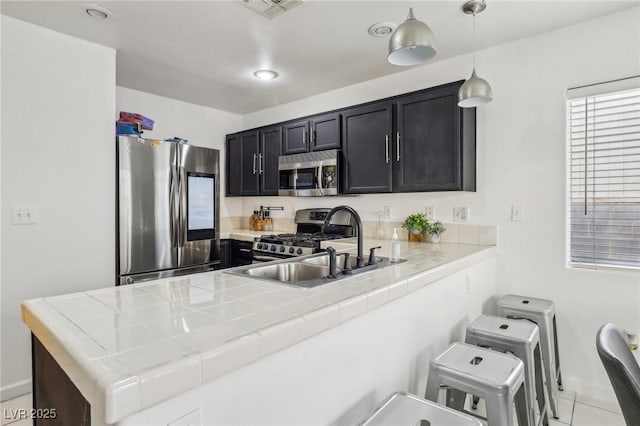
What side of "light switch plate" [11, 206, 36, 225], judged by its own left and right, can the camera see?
front

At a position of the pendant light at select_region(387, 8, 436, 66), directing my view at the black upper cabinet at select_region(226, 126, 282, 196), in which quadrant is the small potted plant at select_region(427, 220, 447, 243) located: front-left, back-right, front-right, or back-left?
front-right

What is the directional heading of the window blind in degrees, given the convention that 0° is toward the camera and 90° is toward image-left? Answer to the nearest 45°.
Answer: approximately 45°

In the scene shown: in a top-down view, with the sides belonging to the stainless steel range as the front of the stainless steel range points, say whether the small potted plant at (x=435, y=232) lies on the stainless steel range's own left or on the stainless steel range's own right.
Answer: on the stainless steel range's own left

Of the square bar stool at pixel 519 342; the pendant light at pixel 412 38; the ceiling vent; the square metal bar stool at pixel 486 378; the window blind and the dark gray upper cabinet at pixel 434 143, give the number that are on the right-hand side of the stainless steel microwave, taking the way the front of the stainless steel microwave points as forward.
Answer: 0

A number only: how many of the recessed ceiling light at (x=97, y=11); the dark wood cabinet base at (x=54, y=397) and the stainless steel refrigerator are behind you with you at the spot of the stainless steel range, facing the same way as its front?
0

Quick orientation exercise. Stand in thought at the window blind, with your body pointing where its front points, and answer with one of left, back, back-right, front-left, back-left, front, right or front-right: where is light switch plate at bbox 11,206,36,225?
front

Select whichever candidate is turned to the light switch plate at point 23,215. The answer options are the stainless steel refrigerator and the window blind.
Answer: the window blind
